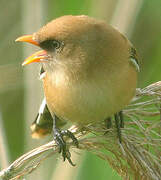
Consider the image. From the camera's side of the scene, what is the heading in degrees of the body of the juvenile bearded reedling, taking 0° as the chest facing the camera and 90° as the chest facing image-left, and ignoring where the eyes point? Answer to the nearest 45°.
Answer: approximately 0°
